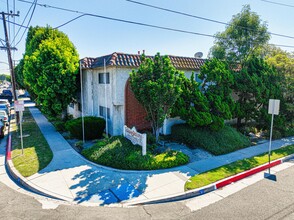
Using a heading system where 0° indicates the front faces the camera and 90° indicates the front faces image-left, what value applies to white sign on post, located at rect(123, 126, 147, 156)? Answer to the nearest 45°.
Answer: approximately 45°

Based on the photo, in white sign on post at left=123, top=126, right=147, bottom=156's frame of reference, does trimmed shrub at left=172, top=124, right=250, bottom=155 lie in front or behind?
behind

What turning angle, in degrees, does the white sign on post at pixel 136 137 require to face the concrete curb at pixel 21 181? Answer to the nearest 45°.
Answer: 0° — it already faces it

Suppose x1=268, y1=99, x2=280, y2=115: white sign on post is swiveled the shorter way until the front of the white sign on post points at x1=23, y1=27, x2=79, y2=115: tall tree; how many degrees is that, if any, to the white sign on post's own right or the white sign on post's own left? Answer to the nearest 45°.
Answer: approximately 90° to the white sign on post's own right

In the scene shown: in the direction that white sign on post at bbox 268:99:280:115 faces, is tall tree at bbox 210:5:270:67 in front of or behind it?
behind

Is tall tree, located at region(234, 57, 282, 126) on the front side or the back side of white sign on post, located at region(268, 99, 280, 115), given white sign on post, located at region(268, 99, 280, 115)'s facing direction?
on the back side

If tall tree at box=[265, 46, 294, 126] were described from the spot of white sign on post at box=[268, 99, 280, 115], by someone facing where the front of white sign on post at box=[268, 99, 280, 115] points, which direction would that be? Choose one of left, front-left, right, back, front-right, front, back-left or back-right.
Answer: back
